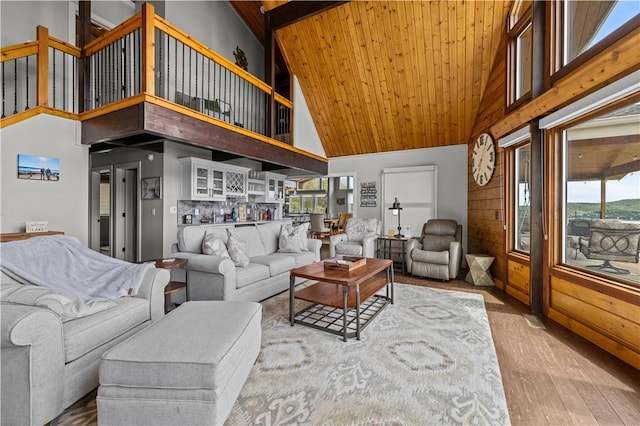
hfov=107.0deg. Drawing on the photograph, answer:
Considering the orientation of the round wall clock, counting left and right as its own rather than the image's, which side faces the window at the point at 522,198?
left

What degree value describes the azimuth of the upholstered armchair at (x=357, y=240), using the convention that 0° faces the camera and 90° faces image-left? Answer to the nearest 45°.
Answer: approximately 45°

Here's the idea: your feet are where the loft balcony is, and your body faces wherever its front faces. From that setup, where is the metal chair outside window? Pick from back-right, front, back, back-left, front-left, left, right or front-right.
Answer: front

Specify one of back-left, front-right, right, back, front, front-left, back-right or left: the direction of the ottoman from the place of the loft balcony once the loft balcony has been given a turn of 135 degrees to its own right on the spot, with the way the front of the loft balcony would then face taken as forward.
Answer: left

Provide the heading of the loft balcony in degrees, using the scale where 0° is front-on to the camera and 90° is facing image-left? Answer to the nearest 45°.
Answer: approximately 315°
